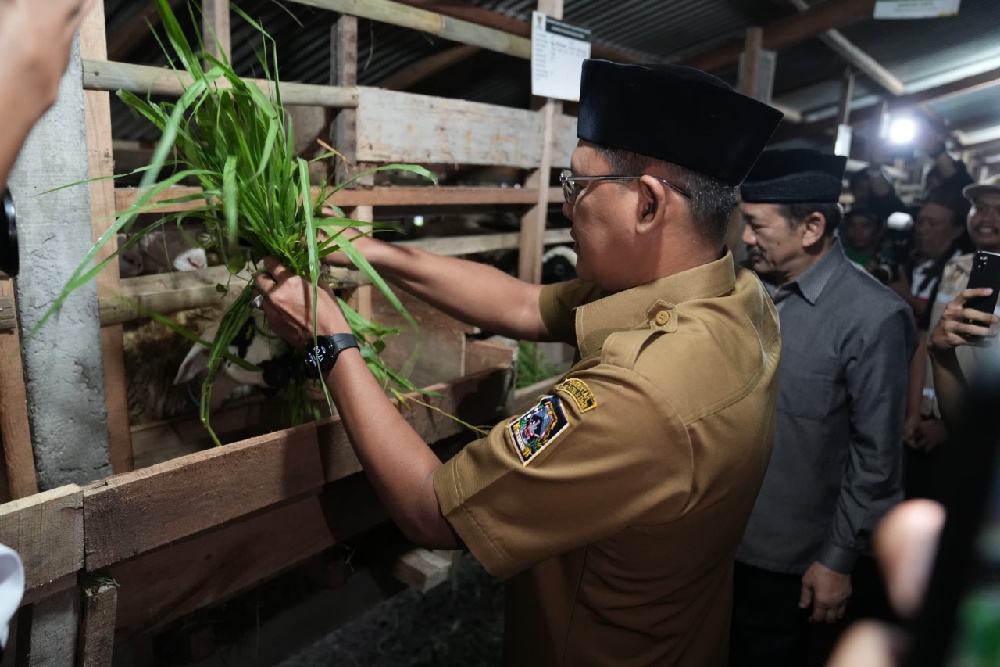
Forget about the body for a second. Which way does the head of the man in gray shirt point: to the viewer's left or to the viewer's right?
to the viewer's left

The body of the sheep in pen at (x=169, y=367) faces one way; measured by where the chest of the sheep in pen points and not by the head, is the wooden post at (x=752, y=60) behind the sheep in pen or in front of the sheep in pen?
in front

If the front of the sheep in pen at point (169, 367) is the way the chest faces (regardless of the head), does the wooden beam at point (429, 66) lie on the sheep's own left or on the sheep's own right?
on the sheep's own left

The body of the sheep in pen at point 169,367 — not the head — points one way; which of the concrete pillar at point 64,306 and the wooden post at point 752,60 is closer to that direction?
the wooden post

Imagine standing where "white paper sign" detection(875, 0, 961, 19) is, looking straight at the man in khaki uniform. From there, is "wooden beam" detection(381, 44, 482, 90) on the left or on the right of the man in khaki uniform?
right

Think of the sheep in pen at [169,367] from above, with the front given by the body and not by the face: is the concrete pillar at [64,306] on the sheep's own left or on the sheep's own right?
on the sheep's own right

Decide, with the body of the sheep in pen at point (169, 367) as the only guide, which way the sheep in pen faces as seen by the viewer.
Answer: to the viewer's right
